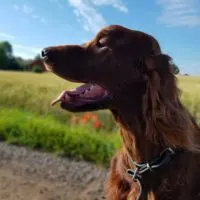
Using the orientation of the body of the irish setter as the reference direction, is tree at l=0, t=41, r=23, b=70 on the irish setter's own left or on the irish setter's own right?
on the irish setter's own right

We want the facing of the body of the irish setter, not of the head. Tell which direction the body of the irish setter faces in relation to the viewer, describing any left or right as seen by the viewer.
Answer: facing to the left of the viewer
